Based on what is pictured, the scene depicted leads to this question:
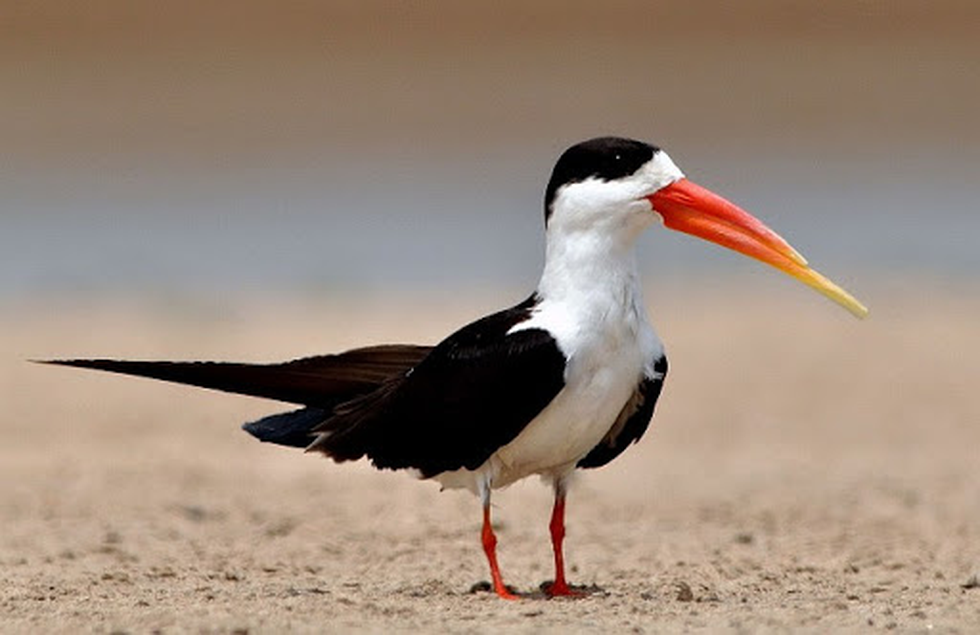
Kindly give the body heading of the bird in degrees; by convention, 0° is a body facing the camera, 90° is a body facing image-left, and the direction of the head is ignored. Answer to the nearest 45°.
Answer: approximately 315°
